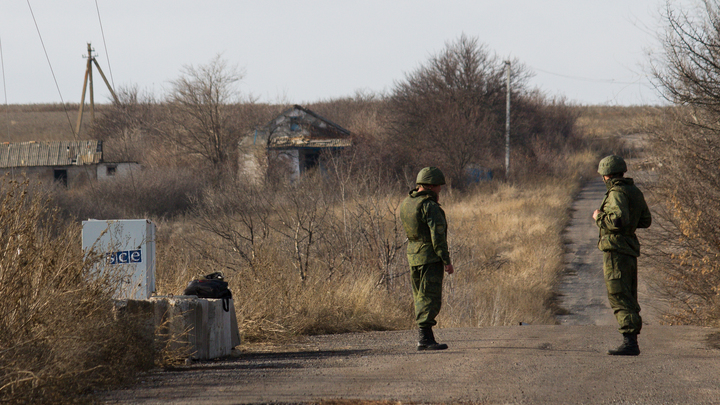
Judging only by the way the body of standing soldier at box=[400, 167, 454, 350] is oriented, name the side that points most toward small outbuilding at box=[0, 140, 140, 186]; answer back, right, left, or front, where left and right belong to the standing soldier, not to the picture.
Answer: left

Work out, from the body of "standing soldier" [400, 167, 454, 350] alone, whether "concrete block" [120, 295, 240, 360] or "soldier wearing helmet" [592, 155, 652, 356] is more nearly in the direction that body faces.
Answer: the soldier wearing helmet

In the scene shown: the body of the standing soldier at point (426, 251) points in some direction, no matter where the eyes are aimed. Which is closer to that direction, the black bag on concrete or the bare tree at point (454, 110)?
the bare tree

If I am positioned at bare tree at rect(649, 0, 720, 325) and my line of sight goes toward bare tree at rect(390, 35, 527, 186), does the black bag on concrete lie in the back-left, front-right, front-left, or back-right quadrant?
back-left

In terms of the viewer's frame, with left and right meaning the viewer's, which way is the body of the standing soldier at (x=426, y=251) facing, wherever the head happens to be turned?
facing away from the viewer and to the right of the viewer

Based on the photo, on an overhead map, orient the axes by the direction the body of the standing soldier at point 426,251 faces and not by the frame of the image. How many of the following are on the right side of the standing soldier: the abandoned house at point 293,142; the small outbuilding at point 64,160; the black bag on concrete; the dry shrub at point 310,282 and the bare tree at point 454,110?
0

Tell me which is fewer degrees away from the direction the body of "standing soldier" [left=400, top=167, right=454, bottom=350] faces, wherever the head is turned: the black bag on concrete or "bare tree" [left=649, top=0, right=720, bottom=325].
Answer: the bare tree

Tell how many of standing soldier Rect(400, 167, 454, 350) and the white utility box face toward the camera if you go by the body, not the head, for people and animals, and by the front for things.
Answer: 1

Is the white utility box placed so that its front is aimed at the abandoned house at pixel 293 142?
no

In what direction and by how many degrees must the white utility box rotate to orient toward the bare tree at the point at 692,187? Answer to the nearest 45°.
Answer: approximately 90° to its left

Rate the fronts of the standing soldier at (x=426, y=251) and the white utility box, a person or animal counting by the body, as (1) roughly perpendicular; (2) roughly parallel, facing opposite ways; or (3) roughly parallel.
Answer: roughly perpendicular

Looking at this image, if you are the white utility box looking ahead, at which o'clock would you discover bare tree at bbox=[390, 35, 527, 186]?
The bare tree is roughly at 7 o'clock from the white utility box.

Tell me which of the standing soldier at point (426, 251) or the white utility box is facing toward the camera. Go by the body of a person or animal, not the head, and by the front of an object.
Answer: the white utility box

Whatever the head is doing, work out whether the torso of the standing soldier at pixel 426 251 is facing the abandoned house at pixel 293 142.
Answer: no

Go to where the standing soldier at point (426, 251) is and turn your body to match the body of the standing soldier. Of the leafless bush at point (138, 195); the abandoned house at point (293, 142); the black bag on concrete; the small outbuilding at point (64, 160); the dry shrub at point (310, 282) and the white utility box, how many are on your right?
0

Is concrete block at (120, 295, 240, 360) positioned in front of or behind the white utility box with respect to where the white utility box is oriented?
in front

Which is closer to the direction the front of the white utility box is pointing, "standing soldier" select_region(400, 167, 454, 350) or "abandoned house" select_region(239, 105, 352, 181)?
the standing soldier

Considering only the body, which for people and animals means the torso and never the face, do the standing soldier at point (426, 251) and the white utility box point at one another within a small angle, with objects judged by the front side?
no

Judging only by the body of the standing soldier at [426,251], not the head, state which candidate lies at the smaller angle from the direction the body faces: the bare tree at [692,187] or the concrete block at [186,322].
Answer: the bare tree

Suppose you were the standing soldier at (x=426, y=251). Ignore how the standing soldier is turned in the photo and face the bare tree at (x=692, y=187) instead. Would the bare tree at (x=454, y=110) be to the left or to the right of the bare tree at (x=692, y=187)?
left

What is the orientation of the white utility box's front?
toward the camera
